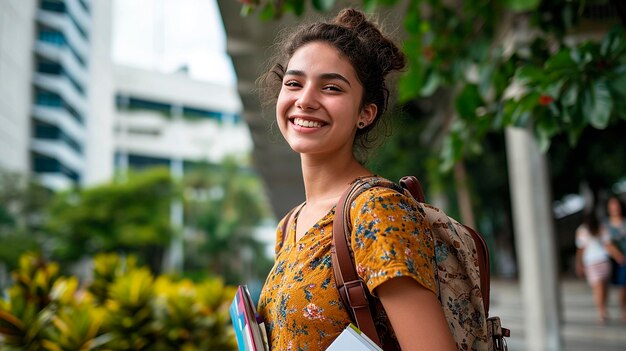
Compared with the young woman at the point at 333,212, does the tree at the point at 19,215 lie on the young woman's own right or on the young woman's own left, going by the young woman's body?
on the young woman's own right

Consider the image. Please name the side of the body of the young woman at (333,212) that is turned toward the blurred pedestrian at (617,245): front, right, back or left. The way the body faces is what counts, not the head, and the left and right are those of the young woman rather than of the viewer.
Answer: back

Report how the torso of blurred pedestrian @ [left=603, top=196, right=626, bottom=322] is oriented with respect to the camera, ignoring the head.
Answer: toward the camera

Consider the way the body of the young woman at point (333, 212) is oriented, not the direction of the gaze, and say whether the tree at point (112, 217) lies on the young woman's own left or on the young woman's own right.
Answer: on the young woman's own right

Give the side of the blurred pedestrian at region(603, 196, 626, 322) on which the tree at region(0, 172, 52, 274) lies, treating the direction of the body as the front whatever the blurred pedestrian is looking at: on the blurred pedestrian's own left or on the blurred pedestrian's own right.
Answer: on the blurred pedestrian's own right

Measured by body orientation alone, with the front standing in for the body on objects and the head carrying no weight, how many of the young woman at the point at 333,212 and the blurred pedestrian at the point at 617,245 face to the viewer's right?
0

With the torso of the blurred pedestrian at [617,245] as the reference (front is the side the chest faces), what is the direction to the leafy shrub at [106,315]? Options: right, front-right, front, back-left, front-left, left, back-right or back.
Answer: front-right

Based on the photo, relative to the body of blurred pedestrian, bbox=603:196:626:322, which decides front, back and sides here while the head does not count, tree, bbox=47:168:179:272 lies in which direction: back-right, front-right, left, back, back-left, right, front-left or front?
back-right
